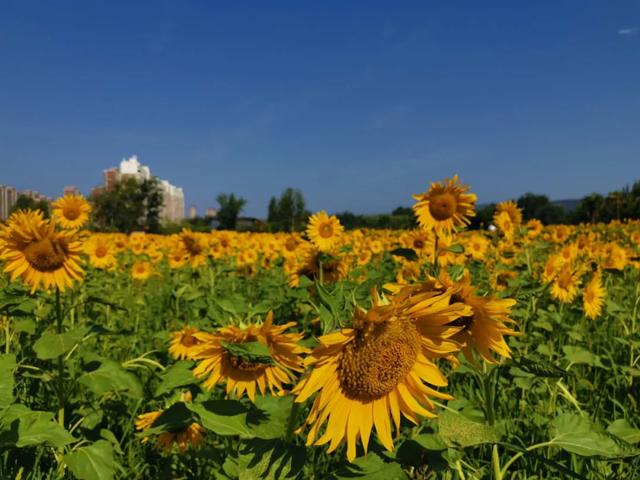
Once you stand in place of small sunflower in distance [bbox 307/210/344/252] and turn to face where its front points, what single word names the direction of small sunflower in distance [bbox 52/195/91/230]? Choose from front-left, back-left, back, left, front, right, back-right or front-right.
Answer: right

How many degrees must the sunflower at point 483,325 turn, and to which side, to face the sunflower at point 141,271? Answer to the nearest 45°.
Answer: approximately 90° to its right

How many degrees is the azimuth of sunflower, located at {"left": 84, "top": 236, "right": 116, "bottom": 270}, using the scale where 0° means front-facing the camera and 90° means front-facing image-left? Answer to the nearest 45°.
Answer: approximately 0°

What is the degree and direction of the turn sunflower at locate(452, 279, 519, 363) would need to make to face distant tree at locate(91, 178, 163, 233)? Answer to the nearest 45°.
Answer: approximately 90° to its right

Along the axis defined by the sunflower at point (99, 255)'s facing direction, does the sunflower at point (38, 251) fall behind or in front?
in front

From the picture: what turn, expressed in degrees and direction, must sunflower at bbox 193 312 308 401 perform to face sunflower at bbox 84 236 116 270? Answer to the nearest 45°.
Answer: approximately 180°

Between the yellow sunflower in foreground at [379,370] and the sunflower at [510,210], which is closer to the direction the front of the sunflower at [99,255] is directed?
the yellow sunflower in foreground
